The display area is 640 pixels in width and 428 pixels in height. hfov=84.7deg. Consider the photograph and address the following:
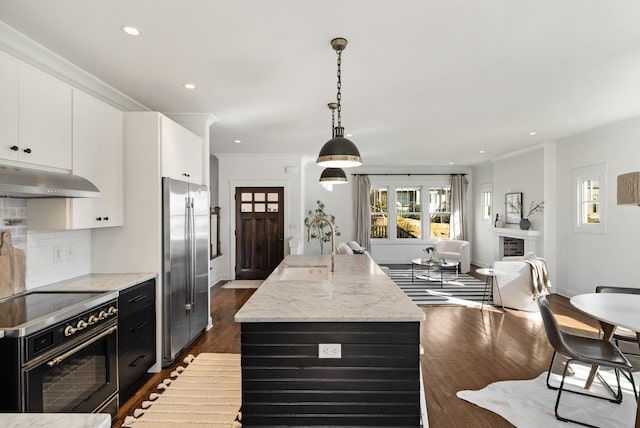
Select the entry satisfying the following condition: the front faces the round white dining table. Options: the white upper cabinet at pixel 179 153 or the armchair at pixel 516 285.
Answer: the white upper cabinet

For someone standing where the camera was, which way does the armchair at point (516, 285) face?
facing away from the viewer and to the left of the viewer

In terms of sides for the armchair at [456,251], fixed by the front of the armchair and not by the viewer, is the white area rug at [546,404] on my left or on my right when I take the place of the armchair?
on my left

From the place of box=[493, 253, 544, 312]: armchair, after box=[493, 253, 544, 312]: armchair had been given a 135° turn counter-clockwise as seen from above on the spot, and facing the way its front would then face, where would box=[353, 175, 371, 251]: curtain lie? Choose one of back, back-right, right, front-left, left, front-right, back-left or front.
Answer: back-right

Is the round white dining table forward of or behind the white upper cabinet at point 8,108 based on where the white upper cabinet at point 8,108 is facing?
forward

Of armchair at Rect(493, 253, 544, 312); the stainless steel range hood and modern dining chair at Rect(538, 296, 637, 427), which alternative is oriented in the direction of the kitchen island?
the stainless steel range hood

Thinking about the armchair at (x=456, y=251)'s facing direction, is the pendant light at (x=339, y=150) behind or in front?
in front

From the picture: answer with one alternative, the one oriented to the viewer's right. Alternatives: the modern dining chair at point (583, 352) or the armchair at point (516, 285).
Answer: the modern dining chair

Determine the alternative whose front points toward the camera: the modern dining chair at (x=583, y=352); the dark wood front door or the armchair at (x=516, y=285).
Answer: the dark wood front door

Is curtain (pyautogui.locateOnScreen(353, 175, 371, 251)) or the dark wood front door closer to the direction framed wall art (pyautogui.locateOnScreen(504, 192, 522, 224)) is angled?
the dark wood front door

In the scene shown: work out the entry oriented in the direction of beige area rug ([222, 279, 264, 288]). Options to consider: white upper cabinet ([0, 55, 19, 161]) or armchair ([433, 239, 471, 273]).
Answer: the armchair

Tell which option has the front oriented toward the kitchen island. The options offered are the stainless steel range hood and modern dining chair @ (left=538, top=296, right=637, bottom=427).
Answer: the stainless steel range hood

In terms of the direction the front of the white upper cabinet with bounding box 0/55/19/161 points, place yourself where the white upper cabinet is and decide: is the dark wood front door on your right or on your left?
on your left

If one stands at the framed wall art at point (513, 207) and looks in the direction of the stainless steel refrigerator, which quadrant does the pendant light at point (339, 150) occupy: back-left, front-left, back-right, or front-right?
front-left

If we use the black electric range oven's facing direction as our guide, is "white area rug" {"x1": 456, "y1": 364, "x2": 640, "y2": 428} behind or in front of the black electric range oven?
in front

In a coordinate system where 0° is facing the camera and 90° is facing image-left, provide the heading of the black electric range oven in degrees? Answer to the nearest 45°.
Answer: approximately 315°

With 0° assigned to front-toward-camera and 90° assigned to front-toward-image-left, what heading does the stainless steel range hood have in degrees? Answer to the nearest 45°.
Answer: approximately 315°

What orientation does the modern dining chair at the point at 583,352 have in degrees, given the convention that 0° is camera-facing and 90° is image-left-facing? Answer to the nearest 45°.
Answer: approximately 270°

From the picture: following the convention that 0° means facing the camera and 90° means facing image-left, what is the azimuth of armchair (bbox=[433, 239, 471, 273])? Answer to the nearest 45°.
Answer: approximately 45°

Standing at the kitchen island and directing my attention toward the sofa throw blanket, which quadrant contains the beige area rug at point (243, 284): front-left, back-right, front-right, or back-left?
front-left

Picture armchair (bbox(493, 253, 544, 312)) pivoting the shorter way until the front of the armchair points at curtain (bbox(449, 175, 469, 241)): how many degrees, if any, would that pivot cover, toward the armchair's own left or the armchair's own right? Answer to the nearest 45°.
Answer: approximately 45° to the armchair's own right

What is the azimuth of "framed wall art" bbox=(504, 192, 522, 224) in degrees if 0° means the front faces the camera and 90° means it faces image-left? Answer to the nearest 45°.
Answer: approximately 45°
